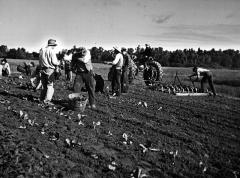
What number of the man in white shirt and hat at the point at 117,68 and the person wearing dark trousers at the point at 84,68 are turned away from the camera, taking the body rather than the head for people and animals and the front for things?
0

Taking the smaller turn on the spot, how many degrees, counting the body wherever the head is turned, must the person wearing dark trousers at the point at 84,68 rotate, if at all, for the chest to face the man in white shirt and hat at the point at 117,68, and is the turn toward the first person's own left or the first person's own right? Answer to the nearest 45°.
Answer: approximately 180°

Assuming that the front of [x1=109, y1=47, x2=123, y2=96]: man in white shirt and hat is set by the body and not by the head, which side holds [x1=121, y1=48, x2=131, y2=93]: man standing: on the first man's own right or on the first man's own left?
on the first man's own right

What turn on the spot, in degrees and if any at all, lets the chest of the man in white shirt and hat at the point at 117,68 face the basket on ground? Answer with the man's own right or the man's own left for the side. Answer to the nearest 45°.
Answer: approximately 90° to the man's own left

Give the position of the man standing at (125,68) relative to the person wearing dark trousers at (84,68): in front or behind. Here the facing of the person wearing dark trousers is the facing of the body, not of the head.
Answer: behind

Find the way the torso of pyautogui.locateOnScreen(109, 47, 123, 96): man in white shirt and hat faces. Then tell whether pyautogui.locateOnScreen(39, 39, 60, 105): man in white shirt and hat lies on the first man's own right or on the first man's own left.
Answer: on the first man's own left

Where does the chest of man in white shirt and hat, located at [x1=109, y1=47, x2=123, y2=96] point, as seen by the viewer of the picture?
to the viewer's left

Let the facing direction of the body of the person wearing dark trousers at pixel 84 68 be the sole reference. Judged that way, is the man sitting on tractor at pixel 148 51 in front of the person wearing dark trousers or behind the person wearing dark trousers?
behind
